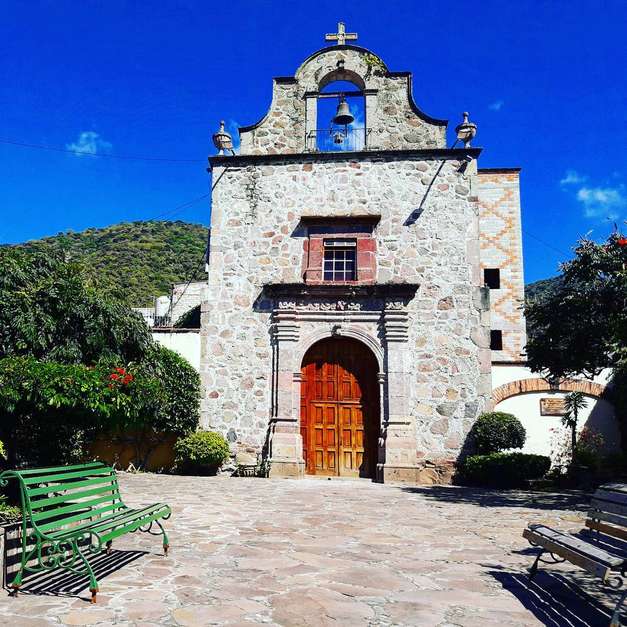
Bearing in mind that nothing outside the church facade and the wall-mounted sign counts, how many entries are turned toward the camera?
2

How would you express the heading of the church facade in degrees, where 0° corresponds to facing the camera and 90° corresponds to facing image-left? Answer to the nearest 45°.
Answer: approximately 0°

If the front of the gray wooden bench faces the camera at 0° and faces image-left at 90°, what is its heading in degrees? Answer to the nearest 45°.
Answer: approximately 45°

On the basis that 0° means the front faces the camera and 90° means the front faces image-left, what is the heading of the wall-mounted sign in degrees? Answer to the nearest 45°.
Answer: approximately 0°

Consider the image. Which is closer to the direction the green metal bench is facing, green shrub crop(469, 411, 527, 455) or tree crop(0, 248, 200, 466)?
the green shrub

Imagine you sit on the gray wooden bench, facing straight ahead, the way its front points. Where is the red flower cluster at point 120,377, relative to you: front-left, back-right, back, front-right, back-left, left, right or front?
front-right

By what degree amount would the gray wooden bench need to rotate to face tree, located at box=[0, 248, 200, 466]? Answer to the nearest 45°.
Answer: approximately 45° to its right

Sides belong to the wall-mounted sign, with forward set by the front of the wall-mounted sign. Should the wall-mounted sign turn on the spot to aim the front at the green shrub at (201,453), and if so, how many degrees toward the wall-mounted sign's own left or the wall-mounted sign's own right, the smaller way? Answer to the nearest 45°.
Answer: approximately 45° to the wall-mounted sign's own right

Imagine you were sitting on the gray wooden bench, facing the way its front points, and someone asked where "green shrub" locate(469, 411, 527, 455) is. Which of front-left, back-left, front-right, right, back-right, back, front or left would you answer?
back-right

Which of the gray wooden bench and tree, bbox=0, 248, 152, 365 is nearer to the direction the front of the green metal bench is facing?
the gray wooden bench

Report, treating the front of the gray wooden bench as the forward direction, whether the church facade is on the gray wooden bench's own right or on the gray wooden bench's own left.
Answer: on the gray wooden bench's own right
